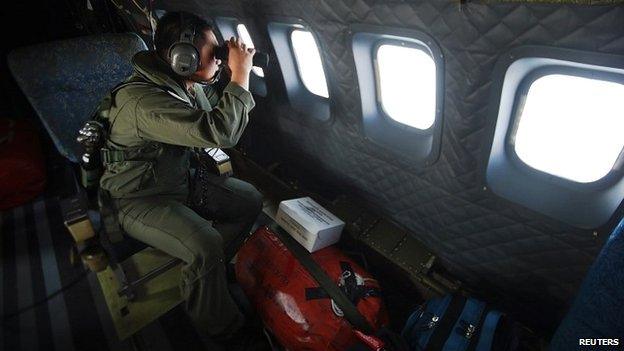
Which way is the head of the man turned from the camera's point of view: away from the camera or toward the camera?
away from the camera

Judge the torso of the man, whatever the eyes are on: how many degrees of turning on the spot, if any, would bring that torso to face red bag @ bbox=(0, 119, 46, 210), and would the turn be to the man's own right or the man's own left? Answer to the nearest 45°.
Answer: approximately 135° to the man's own left

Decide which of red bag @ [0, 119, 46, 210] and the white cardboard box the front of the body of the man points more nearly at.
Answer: the white cardboard box

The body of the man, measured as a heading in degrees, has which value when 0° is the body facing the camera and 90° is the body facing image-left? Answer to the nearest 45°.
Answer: approximately 270°
